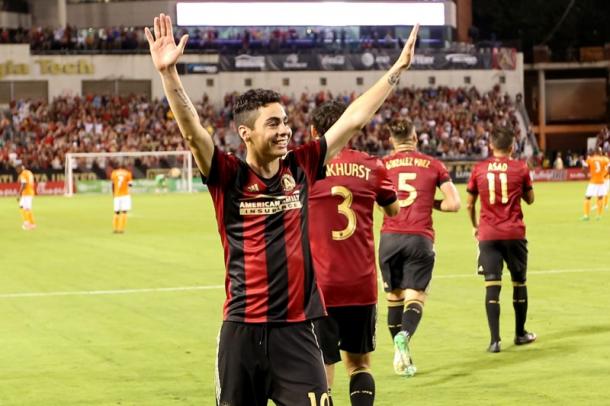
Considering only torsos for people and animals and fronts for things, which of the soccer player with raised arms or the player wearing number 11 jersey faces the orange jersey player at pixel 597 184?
the player wearing number 11 jersey

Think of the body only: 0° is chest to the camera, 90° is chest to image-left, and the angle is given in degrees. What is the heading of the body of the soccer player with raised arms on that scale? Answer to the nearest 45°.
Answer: approximately 0°

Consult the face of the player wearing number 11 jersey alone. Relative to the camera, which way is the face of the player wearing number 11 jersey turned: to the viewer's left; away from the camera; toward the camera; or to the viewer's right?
away from the camera

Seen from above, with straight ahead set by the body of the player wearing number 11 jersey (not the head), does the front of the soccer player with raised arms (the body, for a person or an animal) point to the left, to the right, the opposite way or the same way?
the opposite way

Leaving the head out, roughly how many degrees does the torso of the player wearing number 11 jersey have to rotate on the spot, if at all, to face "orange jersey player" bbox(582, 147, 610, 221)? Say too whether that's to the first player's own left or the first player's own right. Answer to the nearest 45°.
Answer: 0° — they already face them

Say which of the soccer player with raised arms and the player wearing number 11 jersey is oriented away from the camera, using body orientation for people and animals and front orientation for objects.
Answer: the player wearing number 11 jersey
